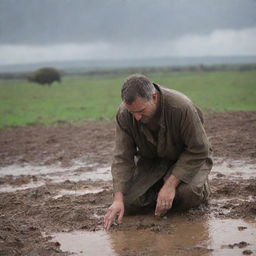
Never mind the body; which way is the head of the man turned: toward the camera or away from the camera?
toward the camera

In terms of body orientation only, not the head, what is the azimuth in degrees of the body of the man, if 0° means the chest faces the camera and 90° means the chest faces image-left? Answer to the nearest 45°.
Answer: approximately 45°
